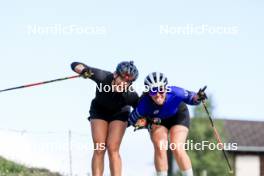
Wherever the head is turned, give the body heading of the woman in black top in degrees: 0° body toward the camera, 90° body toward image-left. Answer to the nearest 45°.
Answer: approximately 0°

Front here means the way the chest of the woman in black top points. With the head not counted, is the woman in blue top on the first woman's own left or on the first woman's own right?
on the first woman's own left
